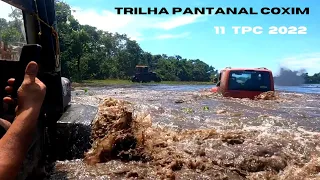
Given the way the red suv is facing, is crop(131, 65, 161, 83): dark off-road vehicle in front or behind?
in front

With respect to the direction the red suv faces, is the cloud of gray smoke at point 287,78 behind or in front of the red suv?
in front

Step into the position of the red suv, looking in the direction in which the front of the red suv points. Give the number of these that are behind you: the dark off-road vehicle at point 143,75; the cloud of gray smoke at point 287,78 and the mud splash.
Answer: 1

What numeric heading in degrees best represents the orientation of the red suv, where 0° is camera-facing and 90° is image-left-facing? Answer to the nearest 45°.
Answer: approximately 180°

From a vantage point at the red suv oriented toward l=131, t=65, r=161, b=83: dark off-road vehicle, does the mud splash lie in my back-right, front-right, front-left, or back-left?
back-left

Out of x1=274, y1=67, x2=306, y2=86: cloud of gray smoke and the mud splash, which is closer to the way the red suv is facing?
the cloud of gray smoke

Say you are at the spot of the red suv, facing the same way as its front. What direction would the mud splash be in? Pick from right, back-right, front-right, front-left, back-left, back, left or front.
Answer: back

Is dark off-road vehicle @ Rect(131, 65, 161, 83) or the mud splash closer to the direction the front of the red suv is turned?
the dark off-road vehicle
